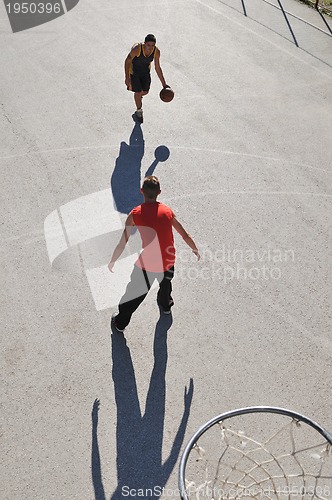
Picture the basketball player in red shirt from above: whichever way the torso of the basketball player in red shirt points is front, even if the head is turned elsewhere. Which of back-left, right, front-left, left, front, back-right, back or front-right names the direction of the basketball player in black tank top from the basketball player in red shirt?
front

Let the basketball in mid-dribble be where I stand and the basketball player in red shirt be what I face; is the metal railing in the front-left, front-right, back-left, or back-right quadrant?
back-left

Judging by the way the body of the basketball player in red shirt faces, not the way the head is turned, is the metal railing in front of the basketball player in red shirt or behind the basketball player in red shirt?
in front

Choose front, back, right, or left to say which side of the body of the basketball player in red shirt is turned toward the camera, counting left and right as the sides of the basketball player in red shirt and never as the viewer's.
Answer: back

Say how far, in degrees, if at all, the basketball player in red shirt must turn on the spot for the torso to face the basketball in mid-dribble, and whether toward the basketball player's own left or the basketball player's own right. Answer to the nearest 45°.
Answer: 0° — they already face it

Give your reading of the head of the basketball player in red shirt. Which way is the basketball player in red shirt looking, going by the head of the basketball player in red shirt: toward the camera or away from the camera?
away from the camera
